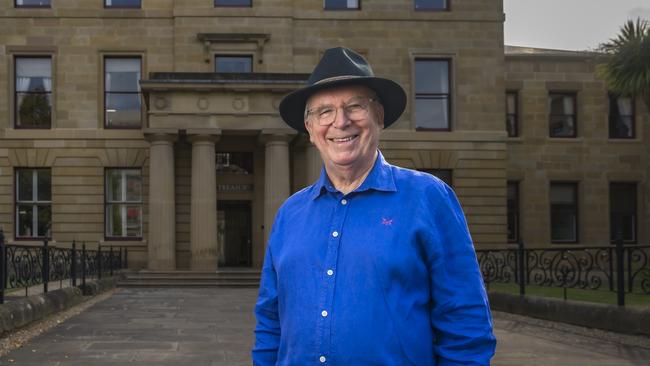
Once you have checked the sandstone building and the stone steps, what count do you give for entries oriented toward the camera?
2

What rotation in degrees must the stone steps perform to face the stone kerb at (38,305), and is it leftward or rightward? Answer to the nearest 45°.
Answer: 0° — it already faces it

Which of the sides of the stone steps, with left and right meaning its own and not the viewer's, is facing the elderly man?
front

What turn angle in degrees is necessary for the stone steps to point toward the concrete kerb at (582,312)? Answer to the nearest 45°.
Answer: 0° — it already faces it

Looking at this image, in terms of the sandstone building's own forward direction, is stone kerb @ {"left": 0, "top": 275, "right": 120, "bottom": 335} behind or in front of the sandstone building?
in front

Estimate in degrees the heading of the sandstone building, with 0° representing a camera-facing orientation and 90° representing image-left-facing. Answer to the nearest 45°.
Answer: approximately 0°

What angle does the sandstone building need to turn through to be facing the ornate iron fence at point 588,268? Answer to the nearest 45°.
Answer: approximately 45° to its left

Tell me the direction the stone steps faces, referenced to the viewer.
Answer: facing the viewer

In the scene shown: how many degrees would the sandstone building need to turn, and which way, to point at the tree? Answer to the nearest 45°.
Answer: approximately 45° to its left

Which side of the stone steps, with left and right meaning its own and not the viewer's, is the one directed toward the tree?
left

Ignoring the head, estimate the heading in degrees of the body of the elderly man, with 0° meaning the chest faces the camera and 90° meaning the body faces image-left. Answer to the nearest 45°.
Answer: approximately 45°
